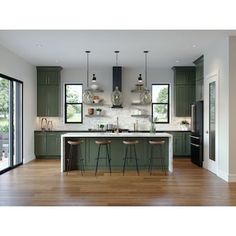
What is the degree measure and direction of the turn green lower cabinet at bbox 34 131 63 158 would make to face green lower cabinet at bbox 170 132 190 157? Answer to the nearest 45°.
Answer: approximately 90° to its left

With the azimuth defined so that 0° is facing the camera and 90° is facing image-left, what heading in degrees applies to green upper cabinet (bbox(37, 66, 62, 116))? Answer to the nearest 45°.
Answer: approximately 0°

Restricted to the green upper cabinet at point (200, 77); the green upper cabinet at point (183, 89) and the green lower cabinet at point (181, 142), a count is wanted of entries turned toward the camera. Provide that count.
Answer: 2

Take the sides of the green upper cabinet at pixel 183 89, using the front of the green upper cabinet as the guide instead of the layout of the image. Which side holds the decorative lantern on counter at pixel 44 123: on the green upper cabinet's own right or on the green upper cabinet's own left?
on the green upper cabinet's own right

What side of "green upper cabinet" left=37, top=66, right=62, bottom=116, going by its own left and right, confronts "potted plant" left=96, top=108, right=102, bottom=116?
left

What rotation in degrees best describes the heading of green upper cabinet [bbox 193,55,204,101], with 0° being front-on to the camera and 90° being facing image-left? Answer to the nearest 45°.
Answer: approximately 90°
